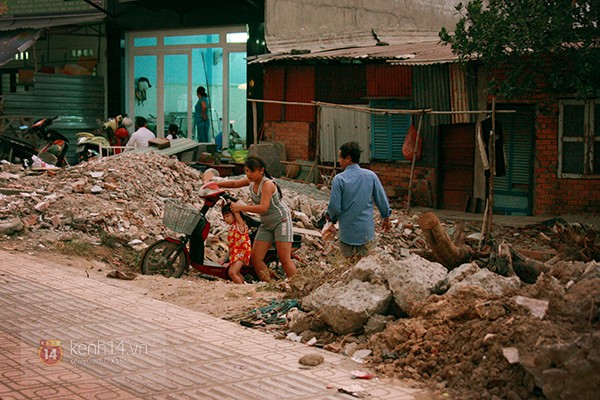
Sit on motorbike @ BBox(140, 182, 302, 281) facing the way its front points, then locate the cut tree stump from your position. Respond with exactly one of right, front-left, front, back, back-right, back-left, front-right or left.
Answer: back-left

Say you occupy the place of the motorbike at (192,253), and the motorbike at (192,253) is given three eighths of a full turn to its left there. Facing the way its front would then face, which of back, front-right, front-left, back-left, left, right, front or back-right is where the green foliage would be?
left

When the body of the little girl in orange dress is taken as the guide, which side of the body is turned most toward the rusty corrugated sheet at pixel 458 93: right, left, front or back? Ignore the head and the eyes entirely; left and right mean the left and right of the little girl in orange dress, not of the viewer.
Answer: back

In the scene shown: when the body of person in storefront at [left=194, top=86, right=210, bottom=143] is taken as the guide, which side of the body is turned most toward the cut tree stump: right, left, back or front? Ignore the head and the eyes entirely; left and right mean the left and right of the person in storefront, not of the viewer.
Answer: left

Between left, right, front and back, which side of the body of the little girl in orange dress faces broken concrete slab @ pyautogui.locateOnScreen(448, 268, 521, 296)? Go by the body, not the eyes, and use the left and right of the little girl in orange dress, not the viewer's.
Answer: left

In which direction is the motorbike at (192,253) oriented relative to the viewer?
to the viewer's left

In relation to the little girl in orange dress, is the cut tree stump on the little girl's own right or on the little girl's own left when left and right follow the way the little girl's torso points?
on the little girl's own left

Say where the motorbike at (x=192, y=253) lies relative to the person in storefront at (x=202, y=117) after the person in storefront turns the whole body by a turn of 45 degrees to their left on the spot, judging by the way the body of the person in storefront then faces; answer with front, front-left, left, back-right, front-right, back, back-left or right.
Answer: front-left

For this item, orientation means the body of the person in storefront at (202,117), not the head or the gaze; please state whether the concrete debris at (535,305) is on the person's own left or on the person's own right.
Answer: on the person's own left

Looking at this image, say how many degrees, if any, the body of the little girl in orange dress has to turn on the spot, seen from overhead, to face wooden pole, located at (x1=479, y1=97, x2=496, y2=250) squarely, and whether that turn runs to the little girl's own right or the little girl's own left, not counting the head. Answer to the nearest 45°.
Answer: approximately 180°

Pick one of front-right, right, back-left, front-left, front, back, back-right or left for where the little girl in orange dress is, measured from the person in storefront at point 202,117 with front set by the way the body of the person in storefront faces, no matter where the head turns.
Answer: left

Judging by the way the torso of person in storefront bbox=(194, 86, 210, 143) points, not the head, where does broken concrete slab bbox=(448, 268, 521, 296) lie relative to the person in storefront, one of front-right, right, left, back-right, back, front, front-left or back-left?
left

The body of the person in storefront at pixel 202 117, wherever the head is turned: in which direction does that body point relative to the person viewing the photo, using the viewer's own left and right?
facing to the left of the viewer

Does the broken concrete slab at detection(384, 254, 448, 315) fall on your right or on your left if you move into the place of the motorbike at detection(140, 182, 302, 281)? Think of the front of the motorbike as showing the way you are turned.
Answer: on your left

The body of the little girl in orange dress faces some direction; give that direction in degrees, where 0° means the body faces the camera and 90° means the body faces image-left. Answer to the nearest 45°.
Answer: approximately 45°

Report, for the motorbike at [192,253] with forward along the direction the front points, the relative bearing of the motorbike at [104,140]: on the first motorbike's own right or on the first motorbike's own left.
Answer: on the first motorbike's own right
